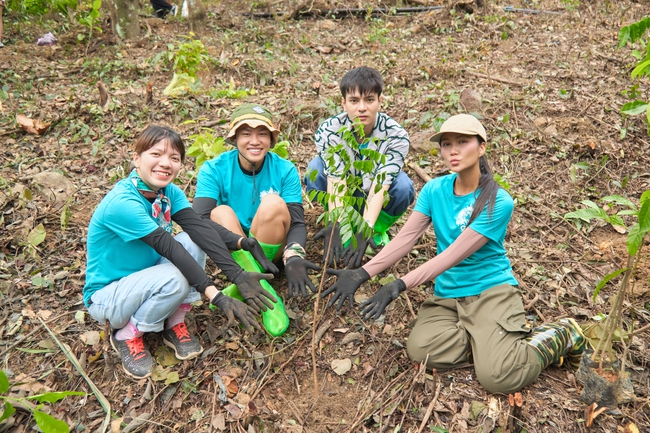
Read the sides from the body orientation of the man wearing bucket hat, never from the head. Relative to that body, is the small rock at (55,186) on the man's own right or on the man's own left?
on the man's own right

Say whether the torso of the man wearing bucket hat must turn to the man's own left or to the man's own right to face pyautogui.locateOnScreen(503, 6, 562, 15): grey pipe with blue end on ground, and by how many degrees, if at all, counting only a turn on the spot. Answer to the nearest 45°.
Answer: approximately 135° to the man's own left

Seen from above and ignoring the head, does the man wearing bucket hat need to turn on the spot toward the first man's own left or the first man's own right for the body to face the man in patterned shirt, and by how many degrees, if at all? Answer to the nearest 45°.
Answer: approximately 90° to the first man's own left

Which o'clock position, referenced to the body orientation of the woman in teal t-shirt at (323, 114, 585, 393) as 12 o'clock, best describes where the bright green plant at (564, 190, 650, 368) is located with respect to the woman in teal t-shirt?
The bright green plant is roughly at 8 o'clock from the woman in teal t-shirt.

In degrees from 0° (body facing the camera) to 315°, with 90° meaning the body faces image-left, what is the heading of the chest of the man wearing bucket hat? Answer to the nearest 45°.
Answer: approximately 0°

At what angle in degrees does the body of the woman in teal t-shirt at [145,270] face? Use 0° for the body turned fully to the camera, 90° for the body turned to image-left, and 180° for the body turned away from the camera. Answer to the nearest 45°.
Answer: approximately 315°

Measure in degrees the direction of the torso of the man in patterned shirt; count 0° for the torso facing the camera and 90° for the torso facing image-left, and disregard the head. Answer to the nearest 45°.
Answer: approximately 0°

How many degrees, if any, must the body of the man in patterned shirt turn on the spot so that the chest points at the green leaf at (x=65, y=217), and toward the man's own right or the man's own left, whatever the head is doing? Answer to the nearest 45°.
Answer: approximately 90° to the man's own right

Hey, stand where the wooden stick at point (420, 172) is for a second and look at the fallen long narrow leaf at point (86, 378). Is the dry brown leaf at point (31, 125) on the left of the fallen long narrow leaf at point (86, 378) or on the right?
right

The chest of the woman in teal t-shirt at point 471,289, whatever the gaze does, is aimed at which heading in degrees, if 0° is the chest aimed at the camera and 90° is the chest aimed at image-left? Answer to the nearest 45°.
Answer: approximately 45°

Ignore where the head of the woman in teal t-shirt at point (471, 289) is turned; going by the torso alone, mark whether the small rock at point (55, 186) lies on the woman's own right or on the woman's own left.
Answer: on the woman's own right

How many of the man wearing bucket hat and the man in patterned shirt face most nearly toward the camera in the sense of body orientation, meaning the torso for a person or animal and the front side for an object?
2

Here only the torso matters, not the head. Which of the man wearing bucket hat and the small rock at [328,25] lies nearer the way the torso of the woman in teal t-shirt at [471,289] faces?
the man wearing bucket hat
